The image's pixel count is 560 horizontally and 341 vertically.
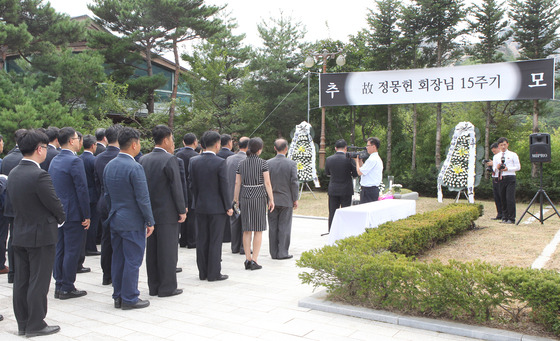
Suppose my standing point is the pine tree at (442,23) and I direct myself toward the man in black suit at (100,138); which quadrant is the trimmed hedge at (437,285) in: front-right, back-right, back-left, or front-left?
front-left

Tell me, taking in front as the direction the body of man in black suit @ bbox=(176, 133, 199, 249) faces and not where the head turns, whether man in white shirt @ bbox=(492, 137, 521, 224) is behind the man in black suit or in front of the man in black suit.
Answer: in front

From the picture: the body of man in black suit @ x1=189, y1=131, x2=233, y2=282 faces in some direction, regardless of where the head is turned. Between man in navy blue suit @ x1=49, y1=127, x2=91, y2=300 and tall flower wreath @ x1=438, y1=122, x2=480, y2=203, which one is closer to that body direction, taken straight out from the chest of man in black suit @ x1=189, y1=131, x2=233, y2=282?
the tall flower wreath

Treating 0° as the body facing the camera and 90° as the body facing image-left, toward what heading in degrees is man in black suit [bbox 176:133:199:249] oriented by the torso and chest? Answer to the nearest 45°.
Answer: approximately 225°

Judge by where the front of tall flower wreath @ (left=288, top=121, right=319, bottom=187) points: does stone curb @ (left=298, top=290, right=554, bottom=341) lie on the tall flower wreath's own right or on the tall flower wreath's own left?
on the tall flower wreath's own left

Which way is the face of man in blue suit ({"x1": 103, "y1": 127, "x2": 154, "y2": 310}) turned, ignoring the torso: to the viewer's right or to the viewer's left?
to the viewer's right

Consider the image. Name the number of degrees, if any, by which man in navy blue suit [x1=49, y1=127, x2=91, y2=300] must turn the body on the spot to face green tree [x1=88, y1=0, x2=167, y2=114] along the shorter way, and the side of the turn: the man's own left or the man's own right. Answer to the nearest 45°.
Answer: approximately 45° to the man's own left

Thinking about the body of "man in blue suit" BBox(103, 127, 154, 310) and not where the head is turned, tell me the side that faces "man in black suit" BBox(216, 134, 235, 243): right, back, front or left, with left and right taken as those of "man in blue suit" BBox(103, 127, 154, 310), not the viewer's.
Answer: front

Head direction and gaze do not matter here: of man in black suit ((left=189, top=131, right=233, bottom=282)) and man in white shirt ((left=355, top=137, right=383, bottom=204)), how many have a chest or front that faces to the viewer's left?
1

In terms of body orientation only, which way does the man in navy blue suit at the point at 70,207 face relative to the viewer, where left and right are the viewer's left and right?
facing away from the viewer and to the right of the viewer

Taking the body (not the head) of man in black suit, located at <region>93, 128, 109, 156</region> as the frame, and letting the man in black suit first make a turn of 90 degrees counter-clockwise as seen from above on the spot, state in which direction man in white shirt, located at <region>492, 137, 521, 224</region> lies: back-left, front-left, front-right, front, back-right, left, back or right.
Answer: back-right

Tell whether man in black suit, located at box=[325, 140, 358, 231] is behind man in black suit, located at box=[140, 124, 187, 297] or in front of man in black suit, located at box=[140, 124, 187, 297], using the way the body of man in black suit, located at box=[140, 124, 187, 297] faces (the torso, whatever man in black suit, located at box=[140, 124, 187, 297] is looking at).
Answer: in front

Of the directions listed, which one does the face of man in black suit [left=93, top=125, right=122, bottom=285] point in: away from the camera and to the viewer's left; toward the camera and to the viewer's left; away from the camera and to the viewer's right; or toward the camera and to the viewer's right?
away from the camera and to the viewer's right

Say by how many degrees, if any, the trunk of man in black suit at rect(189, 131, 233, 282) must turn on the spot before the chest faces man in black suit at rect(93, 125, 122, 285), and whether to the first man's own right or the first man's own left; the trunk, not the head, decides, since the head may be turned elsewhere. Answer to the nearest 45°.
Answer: approximately 135° to the first man's own left

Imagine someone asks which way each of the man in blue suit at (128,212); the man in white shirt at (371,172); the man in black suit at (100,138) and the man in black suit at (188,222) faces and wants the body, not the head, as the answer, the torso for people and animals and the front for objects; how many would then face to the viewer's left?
1

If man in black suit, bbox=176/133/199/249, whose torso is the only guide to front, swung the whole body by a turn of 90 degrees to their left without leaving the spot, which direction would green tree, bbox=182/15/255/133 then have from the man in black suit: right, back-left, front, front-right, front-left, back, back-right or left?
front-right

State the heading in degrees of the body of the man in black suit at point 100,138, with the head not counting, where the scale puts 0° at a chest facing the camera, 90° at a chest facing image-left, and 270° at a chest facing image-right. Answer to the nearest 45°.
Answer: approximately 225°
